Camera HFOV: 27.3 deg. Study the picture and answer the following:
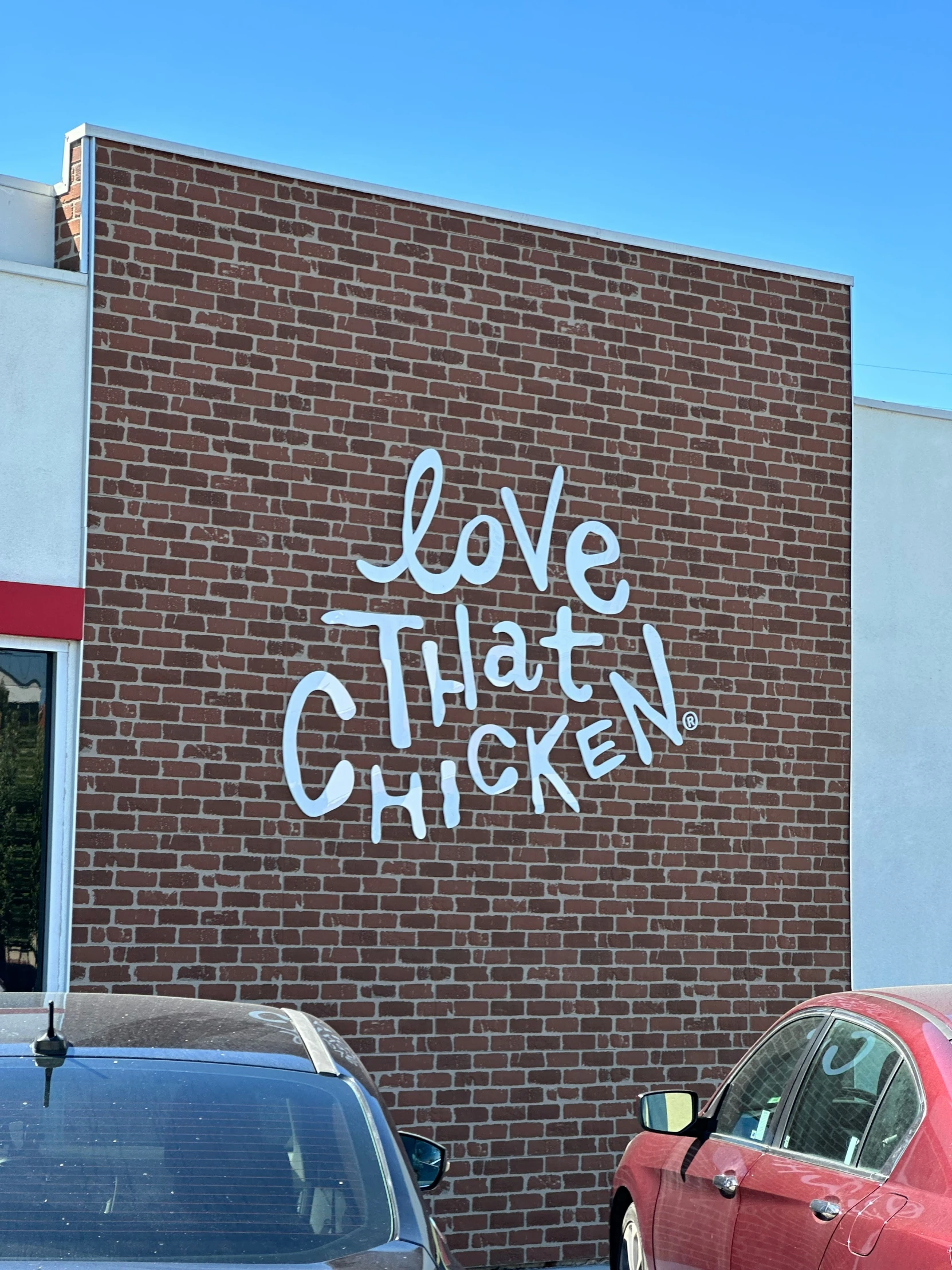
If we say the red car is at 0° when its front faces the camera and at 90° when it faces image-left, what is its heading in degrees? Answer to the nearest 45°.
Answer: approximately 135°
